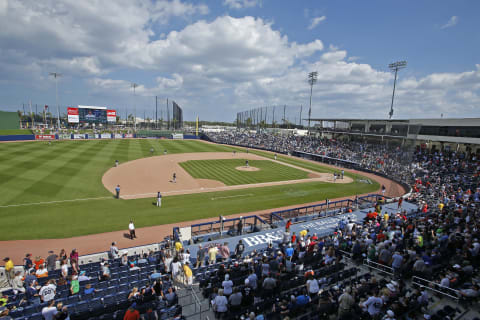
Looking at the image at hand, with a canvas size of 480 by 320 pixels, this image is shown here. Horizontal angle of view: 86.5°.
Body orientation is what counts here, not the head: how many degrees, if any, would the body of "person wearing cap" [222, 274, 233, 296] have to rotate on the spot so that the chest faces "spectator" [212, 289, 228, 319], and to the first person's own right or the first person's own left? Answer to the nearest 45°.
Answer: approximately 180°

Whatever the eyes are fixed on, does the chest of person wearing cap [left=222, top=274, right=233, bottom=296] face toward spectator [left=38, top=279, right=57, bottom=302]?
no

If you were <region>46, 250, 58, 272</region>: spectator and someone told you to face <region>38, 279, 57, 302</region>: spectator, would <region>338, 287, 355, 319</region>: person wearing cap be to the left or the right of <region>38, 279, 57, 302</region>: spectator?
left

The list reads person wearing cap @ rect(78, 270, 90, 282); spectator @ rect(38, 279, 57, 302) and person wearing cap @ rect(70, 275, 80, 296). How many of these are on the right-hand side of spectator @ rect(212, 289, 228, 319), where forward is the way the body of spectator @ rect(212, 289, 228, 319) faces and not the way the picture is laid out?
0

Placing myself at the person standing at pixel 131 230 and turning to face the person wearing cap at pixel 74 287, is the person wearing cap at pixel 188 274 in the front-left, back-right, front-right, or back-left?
front-left

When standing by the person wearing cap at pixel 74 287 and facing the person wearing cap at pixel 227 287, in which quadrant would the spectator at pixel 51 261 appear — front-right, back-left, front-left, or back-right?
back-left

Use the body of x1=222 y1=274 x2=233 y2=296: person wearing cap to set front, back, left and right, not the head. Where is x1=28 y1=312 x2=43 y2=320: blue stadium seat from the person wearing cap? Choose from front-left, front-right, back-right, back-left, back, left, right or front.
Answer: left

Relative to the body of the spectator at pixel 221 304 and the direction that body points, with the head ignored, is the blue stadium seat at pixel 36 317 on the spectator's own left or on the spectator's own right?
on the spectator's own left

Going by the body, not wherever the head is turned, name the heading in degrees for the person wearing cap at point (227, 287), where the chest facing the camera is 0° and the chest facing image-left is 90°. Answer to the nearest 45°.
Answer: approximately 180°

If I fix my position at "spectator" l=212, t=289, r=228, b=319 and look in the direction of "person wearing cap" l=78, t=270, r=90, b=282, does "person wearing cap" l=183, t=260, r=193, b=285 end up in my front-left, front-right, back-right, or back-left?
front-right

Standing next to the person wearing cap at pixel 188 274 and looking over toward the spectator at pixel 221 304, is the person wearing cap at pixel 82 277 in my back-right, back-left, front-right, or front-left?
back-right

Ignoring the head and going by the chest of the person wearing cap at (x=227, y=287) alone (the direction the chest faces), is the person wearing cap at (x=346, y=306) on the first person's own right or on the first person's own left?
on the first person's own right

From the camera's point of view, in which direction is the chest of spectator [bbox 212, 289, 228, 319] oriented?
away from the camera

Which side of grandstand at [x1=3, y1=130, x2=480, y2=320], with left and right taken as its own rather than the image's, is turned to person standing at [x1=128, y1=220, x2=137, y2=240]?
front

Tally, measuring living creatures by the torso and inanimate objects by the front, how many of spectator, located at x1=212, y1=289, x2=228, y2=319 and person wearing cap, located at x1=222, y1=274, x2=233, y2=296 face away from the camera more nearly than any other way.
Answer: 2

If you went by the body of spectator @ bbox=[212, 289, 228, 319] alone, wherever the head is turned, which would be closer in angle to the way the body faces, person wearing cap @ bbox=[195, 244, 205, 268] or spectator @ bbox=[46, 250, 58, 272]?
the person wearing cap

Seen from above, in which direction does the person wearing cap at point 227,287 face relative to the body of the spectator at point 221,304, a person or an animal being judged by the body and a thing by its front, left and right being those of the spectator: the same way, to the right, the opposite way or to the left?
the same way

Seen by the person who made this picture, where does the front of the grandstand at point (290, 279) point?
facing away from the viewer and to the left of the viewer
